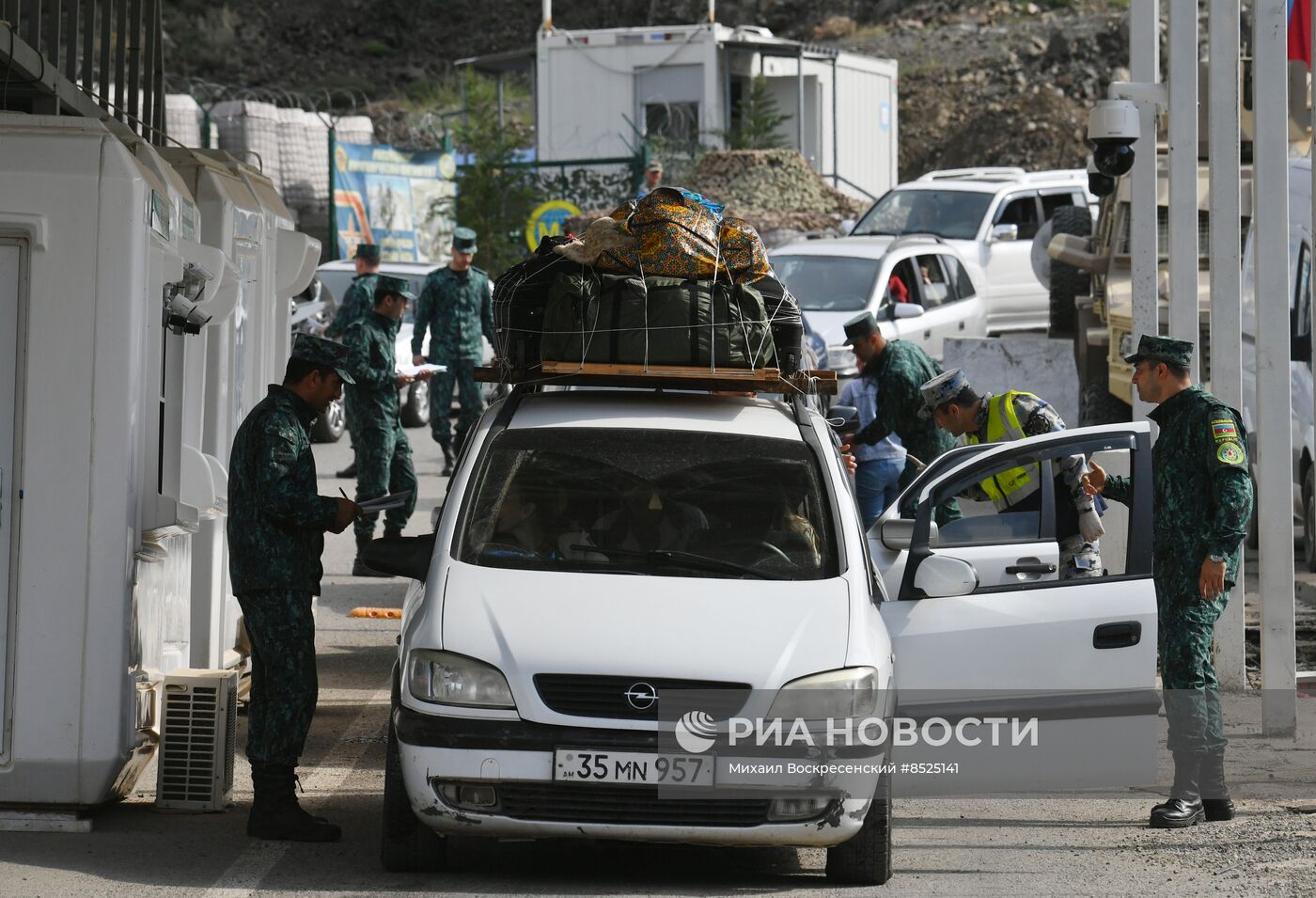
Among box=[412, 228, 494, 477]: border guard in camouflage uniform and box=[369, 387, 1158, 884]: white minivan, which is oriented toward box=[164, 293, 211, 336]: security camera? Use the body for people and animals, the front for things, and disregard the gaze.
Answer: the border guard in camouflage uniform

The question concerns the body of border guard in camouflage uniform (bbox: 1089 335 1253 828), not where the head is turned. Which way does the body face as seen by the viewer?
to the viewer's left

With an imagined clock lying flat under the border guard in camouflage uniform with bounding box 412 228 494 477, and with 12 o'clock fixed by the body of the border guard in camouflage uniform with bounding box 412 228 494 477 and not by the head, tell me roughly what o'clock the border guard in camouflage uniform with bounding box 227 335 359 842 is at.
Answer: the border guard in camouflage uniform with bounding box 227 335 359 842 is roughly at 12 o'clock from the border guard in camouflage uniform with bounding box 412 228 494 477.

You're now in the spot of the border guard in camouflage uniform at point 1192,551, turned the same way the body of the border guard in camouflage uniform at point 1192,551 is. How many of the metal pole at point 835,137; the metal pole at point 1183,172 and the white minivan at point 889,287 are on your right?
3

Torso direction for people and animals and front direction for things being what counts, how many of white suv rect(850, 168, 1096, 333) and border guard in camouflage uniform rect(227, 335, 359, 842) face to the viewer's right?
1

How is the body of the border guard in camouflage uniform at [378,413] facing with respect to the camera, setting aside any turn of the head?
to the viewer's right
